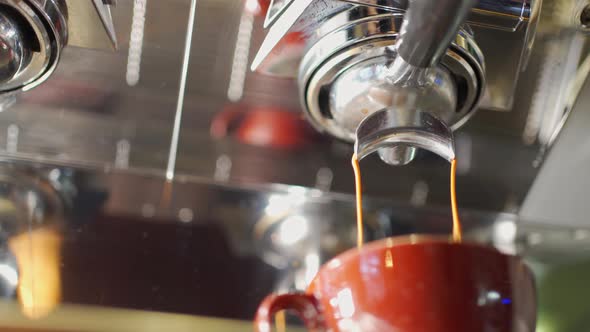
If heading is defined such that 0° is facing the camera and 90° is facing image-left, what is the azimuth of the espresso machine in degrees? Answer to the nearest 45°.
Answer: approximately 0°
